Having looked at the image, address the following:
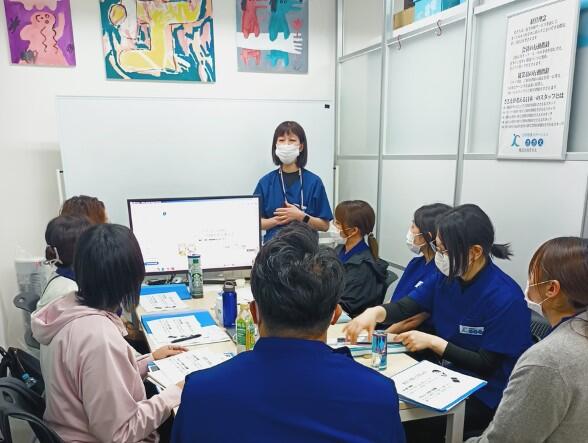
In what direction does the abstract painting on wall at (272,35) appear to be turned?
toward the camera

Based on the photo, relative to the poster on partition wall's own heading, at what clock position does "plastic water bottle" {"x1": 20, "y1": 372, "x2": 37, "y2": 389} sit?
The plastic water bottle is roughly at 12 o'clock from the poster on partition wall.

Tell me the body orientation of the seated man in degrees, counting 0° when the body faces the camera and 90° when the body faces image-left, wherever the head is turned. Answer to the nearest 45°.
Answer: approximately 180°

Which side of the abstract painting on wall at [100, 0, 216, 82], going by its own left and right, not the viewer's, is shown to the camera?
front

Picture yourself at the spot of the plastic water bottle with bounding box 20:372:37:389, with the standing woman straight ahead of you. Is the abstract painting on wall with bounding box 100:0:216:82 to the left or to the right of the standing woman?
left

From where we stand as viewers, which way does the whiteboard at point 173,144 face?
facing the viewer

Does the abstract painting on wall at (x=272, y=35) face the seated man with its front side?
yes

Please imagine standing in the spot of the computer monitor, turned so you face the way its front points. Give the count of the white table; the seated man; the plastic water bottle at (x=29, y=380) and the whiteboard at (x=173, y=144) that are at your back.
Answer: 1

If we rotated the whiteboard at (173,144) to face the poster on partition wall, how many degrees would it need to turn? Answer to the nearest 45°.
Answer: approximately 45° to its left

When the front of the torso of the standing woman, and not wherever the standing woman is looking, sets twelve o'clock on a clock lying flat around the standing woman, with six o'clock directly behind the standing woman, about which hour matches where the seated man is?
The seated man is roughly at 12 o'clock from the standing woman.

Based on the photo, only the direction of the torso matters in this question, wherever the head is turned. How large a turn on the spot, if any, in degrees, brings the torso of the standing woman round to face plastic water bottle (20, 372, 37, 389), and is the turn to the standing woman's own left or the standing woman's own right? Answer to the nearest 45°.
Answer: approximately 45° to the standing woman's own right

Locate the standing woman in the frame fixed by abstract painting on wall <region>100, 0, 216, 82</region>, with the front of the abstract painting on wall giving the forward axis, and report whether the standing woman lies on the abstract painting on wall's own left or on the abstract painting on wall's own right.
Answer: on the abstract painting on wall's own left

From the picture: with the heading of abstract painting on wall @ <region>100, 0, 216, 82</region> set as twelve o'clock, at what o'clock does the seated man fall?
The seated man is roughly at 12 o'clock from the abstract painting on wall.

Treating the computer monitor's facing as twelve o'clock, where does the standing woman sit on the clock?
The standing woman is roughly at 8 o'clock from the computer monitor.

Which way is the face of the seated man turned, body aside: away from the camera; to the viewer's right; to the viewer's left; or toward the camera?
away from the camera
